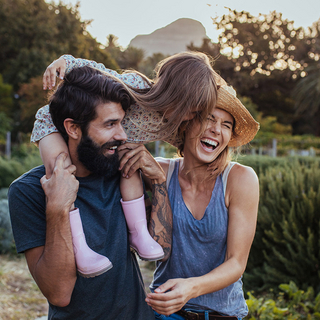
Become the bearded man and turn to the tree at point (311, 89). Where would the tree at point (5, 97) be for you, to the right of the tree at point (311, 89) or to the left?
left

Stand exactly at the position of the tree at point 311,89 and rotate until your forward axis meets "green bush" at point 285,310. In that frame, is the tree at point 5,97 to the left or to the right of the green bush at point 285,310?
right

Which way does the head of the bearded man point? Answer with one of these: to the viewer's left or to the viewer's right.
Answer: to the viewer's right

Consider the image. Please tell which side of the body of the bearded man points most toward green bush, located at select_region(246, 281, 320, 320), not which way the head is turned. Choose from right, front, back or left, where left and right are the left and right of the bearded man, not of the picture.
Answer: left

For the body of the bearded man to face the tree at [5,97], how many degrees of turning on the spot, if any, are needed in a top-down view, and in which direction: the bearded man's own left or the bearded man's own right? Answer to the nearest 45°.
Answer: approximately 135° to the bearded man's own left

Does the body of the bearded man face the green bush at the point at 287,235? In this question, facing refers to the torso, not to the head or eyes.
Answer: no

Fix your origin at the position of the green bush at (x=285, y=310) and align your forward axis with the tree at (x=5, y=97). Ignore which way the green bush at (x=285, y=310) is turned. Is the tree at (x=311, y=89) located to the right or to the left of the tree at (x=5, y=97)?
right

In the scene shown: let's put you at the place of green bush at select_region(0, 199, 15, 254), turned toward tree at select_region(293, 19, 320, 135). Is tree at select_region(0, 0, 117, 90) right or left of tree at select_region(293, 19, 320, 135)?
left

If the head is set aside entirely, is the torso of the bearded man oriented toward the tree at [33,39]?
no

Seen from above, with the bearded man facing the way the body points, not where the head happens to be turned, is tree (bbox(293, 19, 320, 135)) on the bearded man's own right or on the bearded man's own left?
on the bearded man's own left
